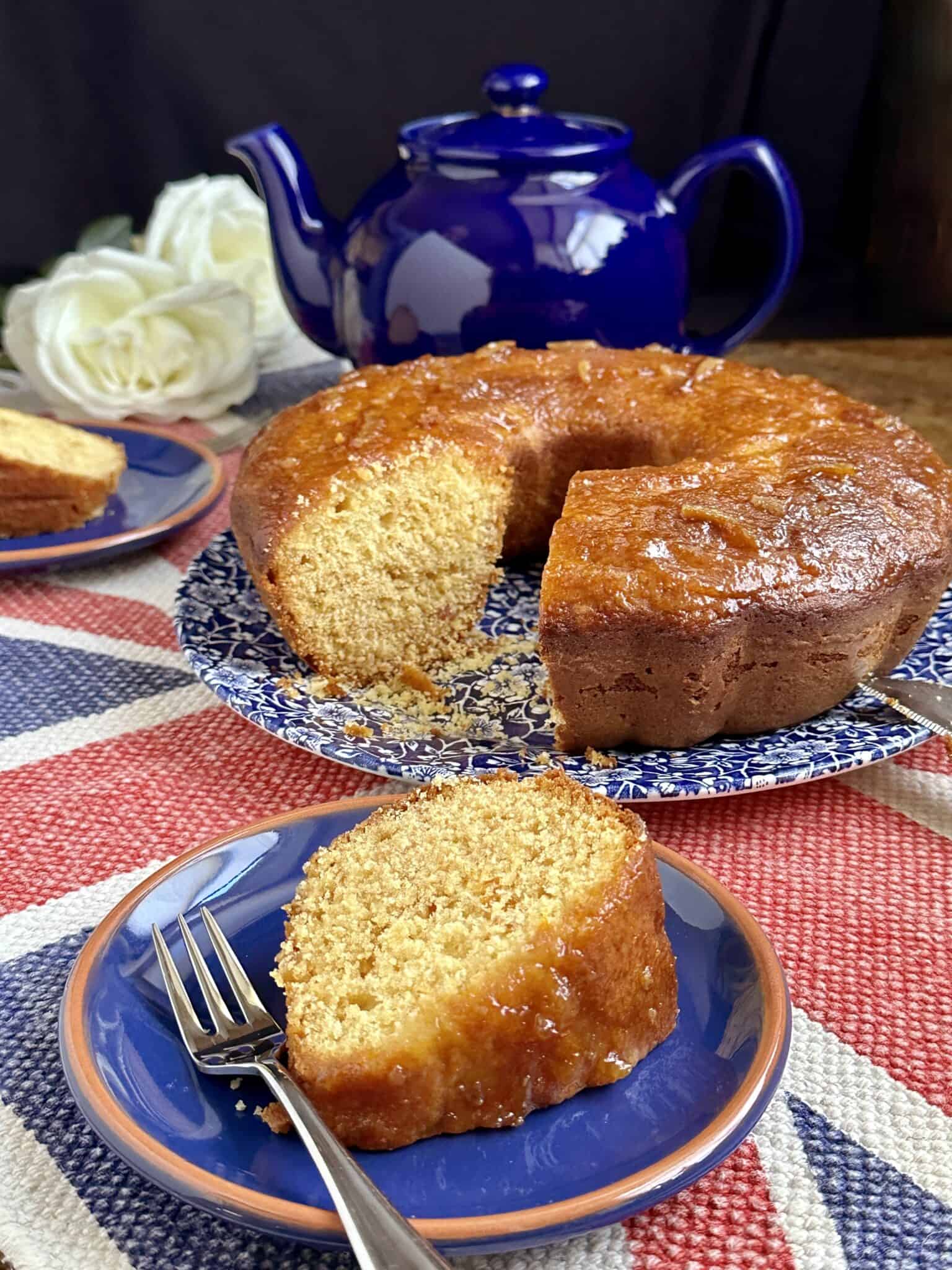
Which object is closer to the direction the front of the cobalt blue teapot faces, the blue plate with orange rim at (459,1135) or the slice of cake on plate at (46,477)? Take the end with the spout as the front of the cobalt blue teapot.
the slice of cake on plate

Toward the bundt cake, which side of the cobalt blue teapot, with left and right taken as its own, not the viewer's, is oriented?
left

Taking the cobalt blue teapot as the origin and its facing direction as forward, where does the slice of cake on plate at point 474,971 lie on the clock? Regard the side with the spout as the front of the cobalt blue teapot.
The slice of cake on plate is roughly at 9 o'clock from the cobalt blue teapot.

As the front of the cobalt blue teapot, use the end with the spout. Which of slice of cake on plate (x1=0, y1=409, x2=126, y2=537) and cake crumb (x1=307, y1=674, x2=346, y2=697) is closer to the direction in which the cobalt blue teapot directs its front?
the slice of cake on plate

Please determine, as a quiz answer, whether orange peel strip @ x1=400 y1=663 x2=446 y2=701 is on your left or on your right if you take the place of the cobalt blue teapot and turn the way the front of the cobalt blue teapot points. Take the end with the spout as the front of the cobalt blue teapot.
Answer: on your left

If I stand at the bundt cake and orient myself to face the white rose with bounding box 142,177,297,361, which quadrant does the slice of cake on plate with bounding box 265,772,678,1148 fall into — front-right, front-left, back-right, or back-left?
back-left

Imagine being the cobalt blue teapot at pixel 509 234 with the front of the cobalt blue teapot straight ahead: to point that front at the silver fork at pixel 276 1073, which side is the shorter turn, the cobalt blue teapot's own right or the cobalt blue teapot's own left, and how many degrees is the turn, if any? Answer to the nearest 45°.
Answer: approximately 90° to the cobalt blue teapot's own left

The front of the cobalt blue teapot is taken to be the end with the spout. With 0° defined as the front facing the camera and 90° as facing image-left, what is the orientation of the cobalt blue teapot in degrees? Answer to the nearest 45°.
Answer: approximately 90°

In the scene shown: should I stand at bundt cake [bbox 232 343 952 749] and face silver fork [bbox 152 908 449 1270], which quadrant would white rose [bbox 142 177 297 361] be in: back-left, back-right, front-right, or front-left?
back-right

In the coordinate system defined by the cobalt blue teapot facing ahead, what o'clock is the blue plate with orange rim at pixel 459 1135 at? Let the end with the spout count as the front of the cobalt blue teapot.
The blue plate with orange rim is roughly at 9 o'clock from the cobalt blue teapot.

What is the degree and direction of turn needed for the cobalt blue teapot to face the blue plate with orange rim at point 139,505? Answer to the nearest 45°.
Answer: approximately 45° to its left
